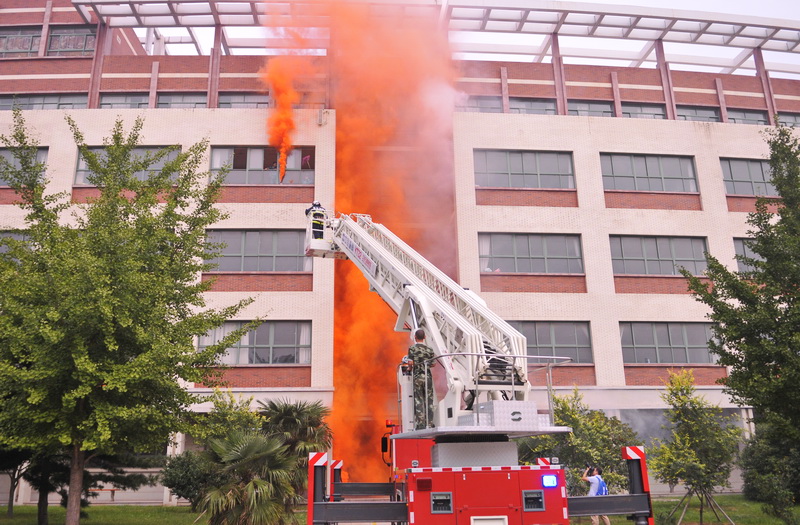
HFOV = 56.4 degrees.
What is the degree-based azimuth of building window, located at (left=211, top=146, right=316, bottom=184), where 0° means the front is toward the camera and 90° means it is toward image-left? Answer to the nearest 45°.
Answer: approximately 0°

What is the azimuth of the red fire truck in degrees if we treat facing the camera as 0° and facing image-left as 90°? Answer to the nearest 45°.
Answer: approximately 180°

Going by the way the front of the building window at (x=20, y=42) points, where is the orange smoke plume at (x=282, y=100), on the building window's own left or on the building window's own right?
on the building window's own left

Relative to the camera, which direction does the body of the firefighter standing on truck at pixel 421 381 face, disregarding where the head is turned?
away from the camera
